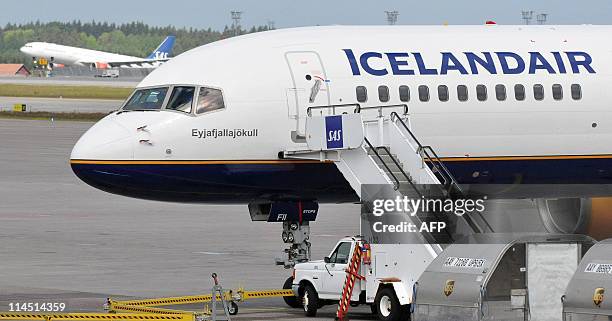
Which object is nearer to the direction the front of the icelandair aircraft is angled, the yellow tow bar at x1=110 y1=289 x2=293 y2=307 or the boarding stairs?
the yellow tow bar

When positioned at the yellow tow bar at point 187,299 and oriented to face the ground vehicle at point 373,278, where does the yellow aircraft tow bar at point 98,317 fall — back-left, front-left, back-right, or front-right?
back-right

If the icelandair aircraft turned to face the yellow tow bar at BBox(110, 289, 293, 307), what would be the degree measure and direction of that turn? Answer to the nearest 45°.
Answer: approximately 45° to its left

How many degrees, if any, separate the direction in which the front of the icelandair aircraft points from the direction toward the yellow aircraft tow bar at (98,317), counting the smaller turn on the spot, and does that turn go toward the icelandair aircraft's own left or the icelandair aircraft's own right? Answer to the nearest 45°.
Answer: approximately 45° to the icelandair aircraft's own left

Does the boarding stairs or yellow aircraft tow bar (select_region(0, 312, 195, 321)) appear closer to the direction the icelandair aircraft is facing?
the yellow aircraft tow bar

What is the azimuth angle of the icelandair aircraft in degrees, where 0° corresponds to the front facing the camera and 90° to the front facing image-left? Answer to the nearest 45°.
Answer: approximately 90°
